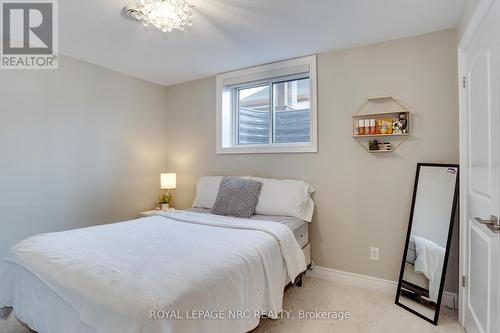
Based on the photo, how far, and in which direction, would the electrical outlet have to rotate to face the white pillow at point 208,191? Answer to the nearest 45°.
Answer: approximately 90° to its right

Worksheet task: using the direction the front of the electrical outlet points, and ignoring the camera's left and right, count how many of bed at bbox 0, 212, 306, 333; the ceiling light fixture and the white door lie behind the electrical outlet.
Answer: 0

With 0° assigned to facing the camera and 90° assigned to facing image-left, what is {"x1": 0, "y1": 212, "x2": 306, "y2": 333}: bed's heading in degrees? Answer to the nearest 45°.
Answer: approximately 45°

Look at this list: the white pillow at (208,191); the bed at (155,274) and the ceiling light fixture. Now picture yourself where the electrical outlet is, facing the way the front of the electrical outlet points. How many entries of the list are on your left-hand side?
0

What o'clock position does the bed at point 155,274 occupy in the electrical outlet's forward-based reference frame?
The bed is roughly at 1 o'clock from the electrical outlet.

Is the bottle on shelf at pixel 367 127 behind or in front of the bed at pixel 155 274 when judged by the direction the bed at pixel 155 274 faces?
behind

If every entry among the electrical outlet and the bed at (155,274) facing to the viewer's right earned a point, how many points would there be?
0

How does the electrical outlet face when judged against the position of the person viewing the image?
facing the viewer

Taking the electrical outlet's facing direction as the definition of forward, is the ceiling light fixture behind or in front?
in front

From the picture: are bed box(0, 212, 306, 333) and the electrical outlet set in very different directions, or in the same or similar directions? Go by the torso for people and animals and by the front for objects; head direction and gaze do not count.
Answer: same or similar directions
